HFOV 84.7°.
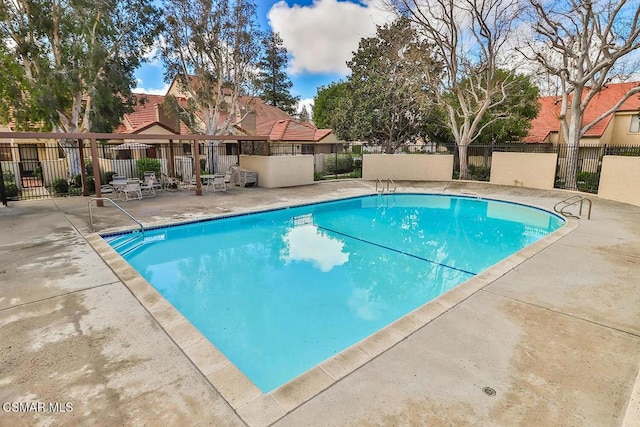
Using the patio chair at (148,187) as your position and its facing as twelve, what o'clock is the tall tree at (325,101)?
The tall tree is roughly at 6 o'clock from the patio chair.

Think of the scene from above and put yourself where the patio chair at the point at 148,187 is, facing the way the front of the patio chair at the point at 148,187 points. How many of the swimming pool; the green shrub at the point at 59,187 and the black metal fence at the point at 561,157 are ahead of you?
1

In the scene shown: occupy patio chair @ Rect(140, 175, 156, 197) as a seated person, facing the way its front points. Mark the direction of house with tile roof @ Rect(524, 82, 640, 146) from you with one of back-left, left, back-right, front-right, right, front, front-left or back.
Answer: back-right

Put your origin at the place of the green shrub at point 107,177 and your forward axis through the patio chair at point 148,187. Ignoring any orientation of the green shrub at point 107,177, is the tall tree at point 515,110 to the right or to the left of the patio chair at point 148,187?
left

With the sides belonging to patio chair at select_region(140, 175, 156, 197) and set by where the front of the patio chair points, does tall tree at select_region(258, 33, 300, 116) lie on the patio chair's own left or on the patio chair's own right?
on the patio chair's own right

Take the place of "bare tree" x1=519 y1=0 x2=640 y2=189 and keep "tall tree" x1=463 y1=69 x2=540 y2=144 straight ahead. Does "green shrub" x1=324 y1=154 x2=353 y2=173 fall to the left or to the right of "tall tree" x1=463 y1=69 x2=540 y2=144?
left

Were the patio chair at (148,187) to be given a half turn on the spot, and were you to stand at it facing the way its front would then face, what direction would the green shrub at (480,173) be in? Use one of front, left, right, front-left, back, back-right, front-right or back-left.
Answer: front-left
